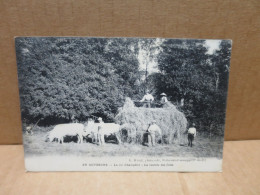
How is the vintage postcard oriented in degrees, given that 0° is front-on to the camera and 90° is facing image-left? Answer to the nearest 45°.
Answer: approximately 0°
